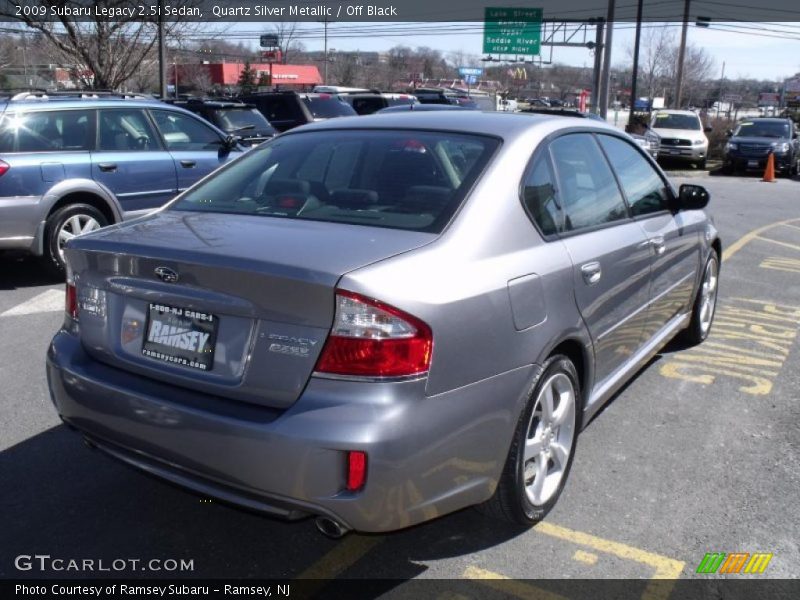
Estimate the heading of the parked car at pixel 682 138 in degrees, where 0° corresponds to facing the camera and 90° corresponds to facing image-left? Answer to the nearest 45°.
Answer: approximately 0°

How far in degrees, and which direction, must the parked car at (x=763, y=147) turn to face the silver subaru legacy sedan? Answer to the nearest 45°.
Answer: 0° — it already faces it

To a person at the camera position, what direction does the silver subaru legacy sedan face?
facing away from the viewer and to the right of the viewer

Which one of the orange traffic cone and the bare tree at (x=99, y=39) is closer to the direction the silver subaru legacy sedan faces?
the orange traffic cone

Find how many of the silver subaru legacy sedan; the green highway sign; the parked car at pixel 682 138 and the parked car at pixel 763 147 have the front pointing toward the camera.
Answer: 3
